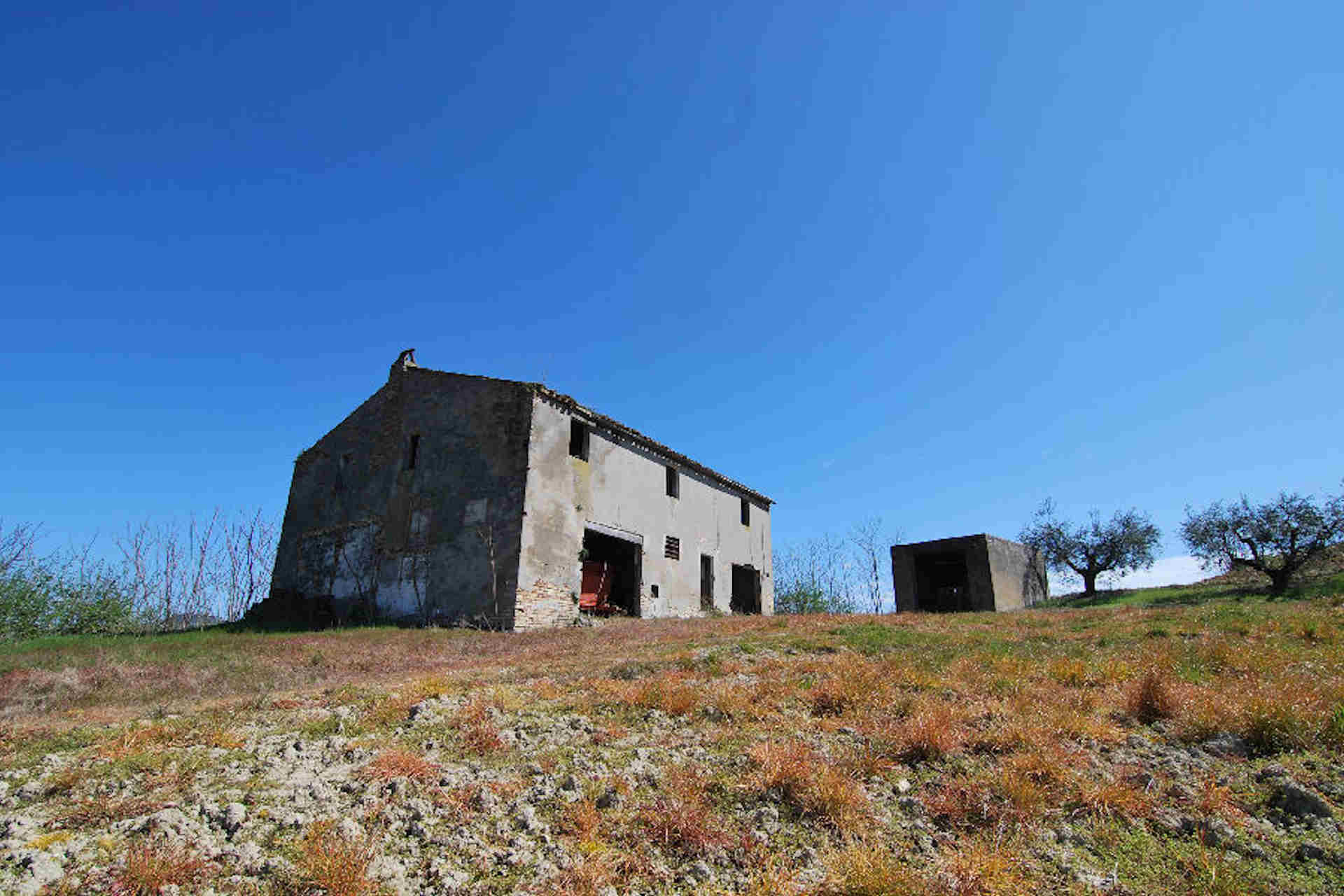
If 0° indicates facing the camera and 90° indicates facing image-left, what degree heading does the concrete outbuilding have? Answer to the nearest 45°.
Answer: approximately 45°

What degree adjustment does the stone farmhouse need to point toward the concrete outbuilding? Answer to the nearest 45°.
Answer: approximately 45° to its left

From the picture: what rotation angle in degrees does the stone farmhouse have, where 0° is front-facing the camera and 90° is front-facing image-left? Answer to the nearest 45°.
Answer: approximately 315°
